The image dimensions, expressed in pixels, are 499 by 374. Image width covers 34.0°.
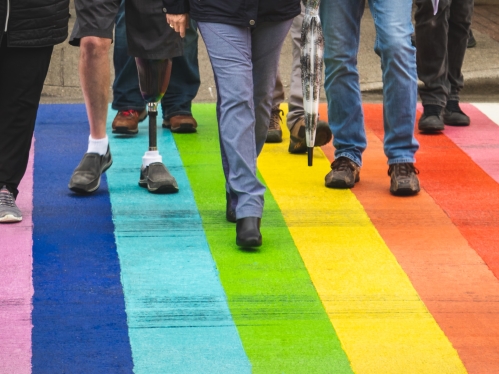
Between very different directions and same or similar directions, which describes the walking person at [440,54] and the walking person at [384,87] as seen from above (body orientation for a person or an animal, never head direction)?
same or similar directions

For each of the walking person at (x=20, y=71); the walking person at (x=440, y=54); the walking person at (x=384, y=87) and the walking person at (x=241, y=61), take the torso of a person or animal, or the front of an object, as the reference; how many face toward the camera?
4

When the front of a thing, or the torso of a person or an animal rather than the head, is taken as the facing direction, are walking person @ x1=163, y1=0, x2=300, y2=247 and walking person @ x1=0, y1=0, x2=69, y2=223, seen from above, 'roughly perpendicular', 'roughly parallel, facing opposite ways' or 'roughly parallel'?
roughly parallel

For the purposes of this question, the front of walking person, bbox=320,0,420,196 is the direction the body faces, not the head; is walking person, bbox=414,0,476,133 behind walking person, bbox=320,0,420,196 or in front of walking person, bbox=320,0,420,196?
behind

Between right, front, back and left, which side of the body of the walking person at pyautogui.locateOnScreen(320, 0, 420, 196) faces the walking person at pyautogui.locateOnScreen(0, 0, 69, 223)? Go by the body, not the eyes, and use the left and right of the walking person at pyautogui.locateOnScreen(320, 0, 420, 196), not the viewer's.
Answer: right

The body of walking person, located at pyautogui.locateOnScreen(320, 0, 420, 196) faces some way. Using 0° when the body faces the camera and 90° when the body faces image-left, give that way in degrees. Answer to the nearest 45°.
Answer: approximately 0°

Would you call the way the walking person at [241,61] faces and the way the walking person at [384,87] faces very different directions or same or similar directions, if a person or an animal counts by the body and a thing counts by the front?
same or similar directions

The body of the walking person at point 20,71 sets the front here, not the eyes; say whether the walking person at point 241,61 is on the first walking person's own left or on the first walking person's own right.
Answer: on the first walking person's own left

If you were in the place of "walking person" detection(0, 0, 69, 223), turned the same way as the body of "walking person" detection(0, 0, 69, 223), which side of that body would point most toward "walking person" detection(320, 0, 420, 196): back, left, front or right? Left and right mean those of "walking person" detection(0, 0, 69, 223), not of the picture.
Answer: left

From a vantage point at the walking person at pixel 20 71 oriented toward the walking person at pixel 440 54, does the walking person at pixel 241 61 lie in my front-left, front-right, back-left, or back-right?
front-right

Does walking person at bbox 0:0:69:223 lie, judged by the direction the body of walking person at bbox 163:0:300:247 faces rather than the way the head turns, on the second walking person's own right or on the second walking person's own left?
on the second walking person's own right

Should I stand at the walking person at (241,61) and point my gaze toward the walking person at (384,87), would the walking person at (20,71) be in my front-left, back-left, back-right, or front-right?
back-left

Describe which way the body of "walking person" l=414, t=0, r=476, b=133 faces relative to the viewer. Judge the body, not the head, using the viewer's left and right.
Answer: facing the viewer

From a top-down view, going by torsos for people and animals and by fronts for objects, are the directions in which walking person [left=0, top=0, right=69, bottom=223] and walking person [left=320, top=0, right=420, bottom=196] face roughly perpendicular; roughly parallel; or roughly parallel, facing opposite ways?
roughly parallel

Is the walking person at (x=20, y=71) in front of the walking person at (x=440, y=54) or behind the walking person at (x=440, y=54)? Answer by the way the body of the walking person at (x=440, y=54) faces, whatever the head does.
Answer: in front
